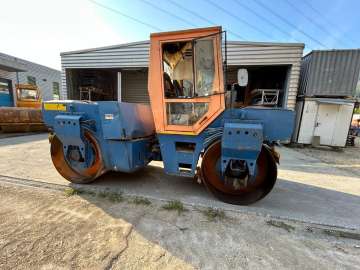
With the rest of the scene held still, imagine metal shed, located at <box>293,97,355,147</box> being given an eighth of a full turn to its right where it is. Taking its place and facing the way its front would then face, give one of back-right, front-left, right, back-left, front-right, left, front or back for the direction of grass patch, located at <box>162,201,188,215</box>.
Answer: front-left

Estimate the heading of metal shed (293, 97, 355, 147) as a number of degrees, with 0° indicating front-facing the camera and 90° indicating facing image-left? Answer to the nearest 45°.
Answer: approximately 0°

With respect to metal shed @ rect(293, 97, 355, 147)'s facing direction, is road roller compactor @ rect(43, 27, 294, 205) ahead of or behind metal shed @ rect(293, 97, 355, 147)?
ahead

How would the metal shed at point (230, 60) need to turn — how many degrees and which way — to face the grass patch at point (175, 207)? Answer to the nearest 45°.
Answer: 0° — it already faces it

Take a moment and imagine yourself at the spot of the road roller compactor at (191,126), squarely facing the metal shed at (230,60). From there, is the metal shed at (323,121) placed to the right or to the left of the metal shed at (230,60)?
right

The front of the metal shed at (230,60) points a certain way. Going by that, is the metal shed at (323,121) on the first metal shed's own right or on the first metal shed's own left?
on the first metal shed's own left

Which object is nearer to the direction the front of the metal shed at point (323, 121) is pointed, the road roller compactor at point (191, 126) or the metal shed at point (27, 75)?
the road roller compactor

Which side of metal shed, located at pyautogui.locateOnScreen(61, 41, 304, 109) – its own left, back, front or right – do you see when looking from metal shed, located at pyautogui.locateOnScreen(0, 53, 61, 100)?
right

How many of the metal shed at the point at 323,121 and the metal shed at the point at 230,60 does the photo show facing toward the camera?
2

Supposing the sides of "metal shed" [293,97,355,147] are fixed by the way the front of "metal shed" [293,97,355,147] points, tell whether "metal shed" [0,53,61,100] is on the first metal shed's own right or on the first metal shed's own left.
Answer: on the first metal shed's own right

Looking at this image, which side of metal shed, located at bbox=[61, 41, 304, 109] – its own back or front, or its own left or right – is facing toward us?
front

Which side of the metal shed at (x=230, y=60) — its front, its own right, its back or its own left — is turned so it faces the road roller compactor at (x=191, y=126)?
front
